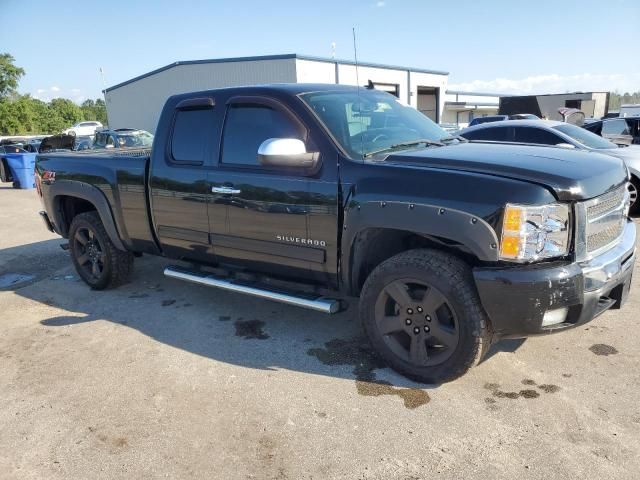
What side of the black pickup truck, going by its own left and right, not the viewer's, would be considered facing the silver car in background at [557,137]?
left

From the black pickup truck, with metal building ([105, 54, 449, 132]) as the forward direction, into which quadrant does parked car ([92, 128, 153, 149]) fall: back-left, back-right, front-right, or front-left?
front-left

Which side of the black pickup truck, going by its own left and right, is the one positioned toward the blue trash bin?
back

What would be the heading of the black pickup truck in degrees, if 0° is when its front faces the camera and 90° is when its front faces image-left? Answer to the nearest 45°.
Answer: approximately 315°
